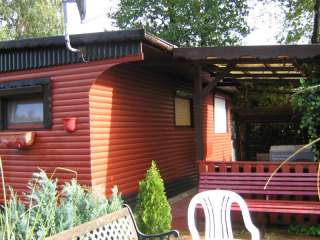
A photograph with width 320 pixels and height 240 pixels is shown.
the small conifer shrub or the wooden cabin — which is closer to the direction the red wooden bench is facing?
the small conifer shrub

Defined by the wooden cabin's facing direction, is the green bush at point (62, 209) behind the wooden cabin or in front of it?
in front

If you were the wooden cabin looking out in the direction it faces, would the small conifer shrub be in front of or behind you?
in front

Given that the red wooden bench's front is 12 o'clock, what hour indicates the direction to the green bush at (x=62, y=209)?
The green bush is roughly at 1 o'clock from the red wooden bench.

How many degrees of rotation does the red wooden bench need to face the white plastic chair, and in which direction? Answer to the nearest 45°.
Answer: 0° — it already faces it

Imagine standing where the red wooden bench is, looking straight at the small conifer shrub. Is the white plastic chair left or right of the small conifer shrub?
left

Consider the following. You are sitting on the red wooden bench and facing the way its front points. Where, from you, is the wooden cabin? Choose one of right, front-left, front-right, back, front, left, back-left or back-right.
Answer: right

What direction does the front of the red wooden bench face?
toward the camera

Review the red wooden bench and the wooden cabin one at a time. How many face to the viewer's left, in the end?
0
